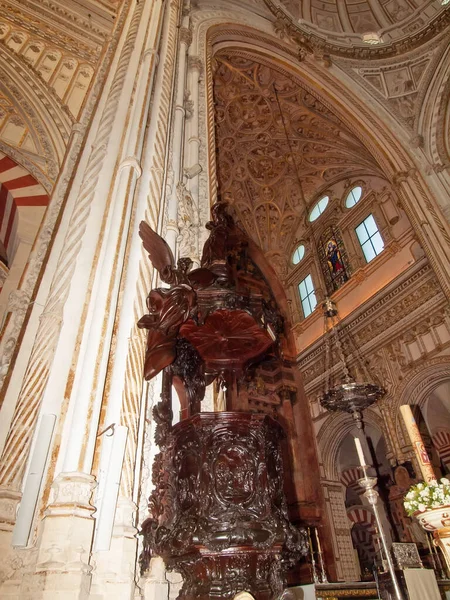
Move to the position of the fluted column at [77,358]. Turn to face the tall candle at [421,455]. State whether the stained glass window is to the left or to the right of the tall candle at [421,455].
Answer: left

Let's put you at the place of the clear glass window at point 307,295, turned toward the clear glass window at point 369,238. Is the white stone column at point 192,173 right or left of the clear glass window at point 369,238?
right

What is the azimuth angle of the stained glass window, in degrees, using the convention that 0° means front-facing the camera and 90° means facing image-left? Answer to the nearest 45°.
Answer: approximately 45°

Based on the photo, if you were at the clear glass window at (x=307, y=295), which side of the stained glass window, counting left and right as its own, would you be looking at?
right

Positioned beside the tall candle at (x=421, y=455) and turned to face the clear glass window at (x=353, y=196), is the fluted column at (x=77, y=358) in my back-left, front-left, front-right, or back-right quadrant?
back-left

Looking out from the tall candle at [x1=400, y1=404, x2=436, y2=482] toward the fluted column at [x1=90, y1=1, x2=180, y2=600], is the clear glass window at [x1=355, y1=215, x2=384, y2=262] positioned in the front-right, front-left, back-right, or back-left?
back-right

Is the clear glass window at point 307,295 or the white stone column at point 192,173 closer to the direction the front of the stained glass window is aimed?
the white stone column
